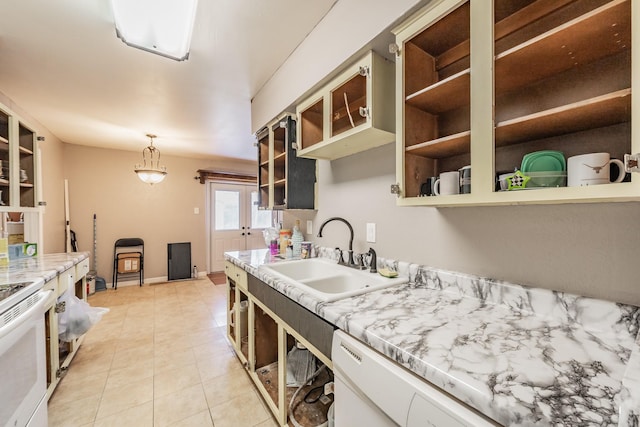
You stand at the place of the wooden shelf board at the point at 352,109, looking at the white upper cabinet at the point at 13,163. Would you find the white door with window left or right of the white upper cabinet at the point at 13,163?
right

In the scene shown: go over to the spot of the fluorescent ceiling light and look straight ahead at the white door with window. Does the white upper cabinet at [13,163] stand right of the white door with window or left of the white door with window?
left

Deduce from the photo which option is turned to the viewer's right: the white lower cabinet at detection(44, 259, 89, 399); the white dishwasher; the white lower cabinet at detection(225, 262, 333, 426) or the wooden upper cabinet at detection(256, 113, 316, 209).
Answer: the white lower cabinet at detection(44, 259, 89, 399)

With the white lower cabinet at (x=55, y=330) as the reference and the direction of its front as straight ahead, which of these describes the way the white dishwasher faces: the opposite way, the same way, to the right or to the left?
the opposite way

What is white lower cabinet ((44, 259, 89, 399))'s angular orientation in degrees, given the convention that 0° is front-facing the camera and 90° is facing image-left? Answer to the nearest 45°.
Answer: approximately 270°

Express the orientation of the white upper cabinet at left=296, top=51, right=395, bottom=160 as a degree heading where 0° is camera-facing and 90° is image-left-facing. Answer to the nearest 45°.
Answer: approximately 45°

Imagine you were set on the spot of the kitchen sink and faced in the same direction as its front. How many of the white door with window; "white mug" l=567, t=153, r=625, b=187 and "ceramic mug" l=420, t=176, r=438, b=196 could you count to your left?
2

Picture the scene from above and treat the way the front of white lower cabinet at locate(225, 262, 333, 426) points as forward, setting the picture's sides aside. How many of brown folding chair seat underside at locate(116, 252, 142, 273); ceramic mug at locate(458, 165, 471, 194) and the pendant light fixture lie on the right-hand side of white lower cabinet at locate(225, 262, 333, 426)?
2
